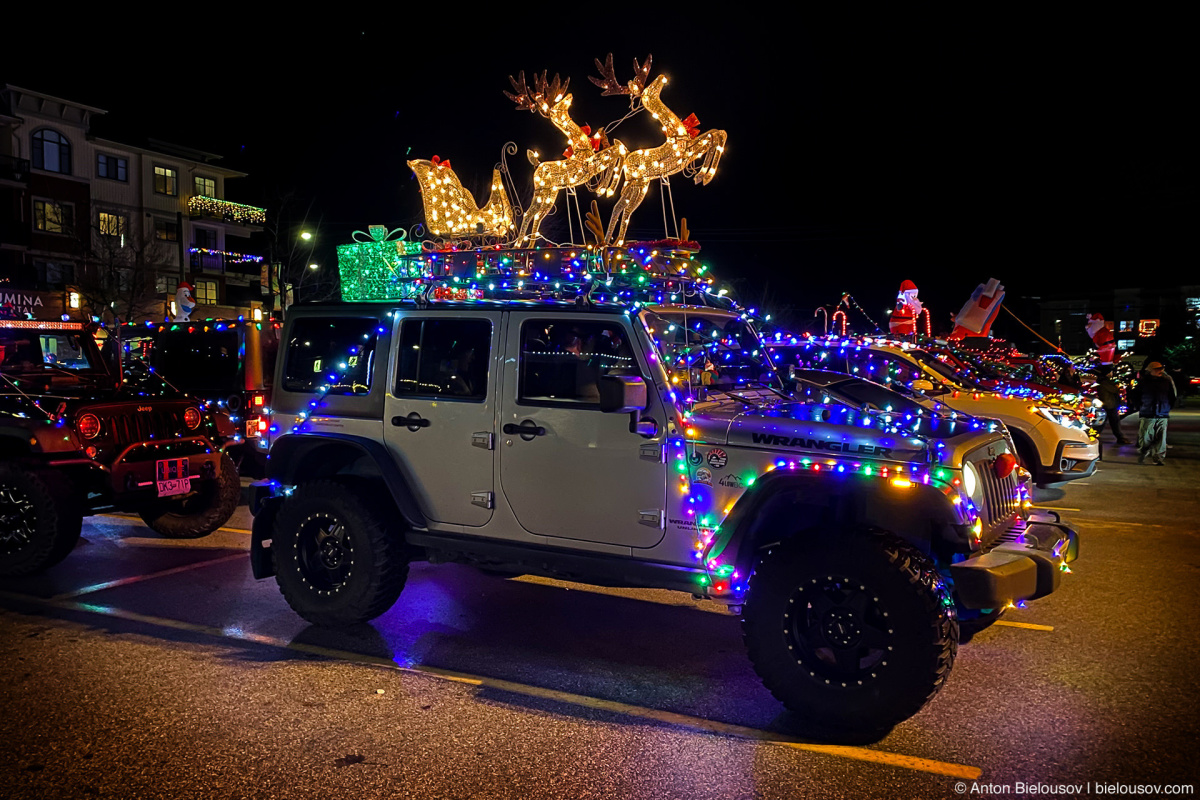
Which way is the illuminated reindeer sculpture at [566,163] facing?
to the viewer's right

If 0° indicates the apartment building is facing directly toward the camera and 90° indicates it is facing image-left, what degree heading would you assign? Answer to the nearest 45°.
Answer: approximately 315°

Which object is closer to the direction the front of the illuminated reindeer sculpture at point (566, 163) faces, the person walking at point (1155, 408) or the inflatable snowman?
the person walking

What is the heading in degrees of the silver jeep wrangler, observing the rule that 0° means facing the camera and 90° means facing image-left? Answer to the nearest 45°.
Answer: approximately 315°
